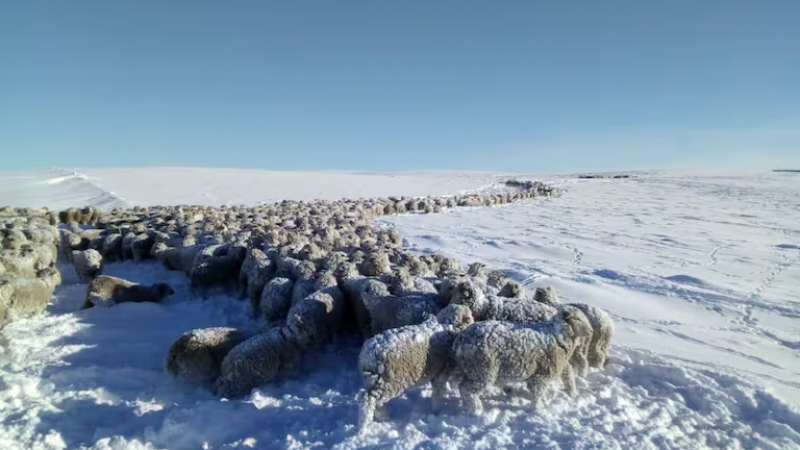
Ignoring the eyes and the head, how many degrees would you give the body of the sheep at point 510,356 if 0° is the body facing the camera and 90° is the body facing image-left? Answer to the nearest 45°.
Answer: approximately 270°

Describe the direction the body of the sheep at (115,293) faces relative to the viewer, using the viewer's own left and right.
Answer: facing to the right of the viewer

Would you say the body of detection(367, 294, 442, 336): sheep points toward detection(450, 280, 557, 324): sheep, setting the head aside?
yes

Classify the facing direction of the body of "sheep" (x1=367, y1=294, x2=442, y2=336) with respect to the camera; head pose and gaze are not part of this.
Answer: to the viewer's right

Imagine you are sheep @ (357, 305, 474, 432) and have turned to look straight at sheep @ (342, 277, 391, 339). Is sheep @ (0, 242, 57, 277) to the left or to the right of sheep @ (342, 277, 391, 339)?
left

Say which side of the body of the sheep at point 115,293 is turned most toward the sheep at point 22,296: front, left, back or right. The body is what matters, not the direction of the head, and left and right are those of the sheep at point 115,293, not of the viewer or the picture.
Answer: back

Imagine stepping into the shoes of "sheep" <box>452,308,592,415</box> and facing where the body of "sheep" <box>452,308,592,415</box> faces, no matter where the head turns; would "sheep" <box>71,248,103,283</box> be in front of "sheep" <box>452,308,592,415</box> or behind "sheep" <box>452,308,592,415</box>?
behind
